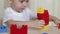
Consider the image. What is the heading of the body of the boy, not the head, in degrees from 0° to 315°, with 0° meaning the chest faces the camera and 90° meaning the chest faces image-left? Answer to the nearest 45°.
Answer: approximately 315°
